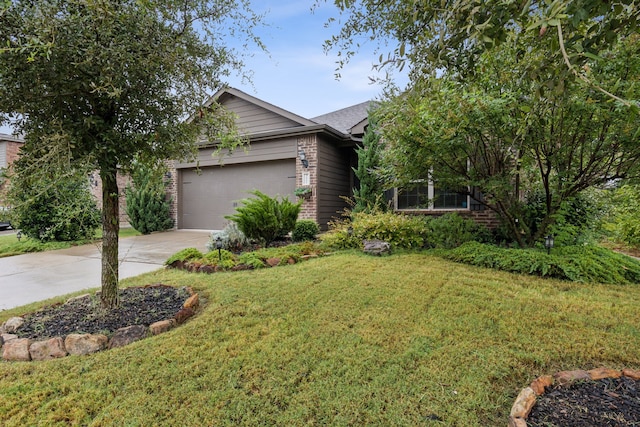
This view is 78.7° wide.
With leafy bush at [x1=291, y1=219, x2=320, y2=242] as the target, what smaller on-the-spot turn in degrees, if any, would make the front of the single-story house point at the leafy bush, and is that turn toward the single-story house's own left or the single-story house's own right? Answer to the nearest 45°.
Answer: approximately 45° to the single-story house's own left

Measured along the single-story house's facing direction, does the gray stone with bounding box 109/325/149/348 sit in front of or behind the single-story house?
in front

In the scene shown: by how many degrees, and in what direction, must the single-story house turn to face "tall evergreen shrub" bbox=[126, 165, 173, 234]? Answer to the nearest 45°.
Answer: approximately 45° to its right

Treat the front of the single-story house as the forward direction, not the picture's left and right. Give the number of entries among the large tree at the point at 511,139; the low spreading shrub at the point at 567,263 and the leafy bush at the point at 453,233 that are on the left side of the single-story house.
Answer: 3

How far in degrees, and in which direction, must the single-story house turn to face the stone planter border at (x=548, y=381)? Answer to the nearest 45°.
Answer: approximately 45° to its left

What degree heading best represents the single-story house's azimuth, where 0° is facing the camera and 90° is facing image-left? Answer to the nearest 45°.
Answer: approximately 45°

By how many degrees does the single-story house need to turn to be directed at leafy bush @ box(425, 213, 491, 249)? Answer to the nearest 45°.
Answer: approximately 90° to its left

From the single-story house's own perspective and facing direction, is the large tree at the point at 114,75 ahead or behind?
ahead
